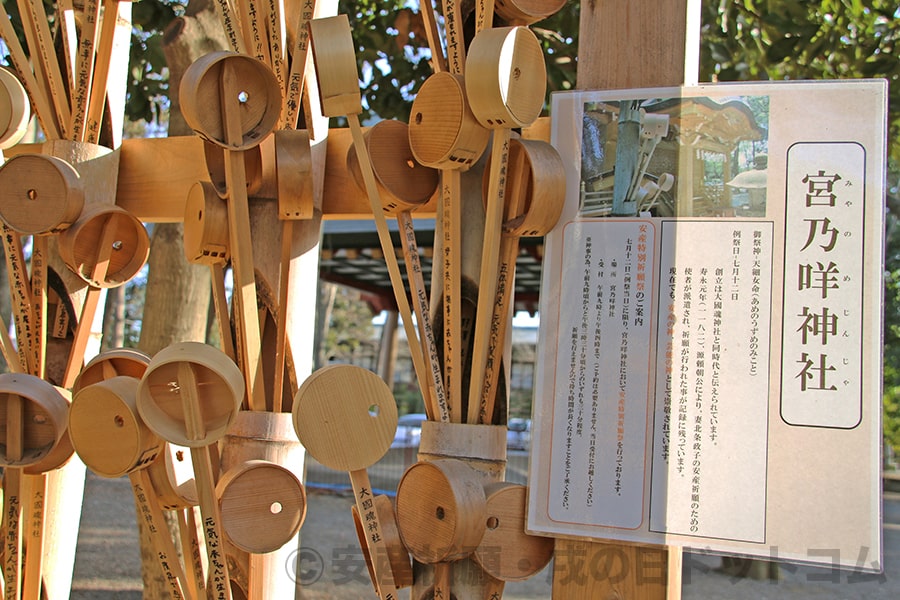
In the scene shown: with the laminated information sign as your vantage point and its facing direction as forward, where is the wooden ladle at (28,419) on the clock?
The wooden ladle is roughly at 3 o'clock from the laminated information sign.

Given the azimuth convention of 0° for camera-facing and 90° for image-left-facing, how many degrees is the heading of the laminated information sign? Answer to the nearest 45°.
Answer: approximately 0°

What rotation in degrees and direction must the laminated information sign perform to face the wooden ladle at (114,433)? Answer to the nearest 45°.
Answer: approximately 90° to its right

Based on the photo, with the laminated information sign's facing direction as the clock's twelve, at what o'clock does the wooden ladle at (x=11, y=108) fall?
The wooden ladle is roughly at 3 o'clock from the laminated information sign.
